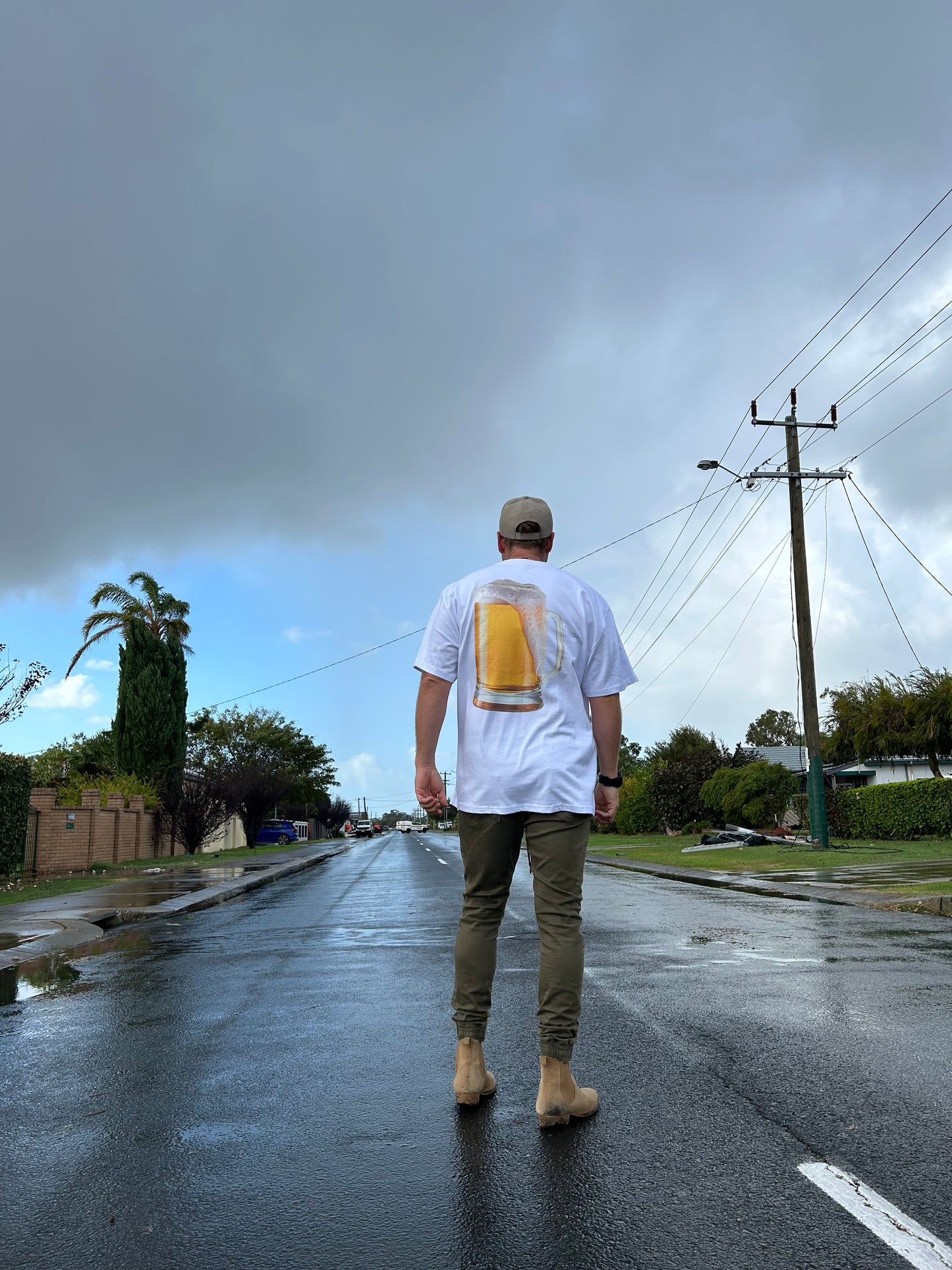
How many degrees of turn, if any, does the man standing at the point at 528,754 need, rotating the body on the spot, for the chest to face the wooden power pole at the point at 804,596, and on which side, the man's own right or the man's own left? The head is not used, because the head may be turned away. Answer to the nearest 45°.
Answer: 0° — they already face it

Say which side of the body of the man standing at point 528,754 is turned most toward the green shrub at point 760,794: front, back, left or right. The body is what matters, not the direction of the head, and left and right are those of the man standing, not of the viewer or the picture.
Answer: front

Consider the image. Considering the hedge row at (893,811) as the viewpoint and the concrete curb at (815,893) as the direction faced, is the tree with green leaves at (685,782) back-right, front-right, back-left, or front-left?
back-right

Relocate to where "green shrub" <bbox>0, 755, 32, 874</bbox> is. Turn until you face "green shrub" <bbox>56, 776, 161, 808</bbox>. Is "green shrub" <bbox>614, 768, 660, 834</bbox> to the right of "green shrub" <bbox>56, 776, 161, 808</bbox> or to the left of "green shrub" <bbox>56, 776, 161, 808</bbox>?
right

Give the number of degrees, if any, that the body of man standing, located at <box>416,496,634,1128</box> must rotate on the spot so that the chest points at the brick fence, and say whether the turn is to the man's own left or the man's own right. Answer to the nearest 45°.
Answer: approximately 45° to the man's own left

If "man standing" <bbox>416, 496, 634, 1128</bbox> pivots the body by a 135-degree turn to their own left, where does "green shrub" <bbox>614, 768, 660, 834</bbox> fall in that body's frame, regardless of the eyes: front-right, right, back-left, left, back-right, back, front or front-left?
back-right

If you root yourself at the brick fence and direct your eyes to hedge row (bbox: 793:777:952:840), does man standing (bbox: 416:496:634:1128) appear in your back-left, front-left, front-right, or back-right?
front-right

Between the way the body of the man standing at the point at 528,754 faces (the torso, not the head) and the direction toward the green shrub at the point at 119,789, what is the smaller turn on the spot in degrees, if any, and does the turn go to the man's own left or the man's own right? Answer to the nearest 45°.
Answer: approximately 45° to the man's own left

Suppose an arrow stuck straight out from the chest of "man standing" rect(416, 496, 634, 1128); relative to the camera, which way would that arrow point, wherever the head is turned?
away from the camera

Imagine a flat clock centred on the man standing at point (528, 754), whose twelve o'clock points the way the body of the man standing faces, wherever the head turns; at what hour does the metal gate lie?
The metal gate is roughly at 11 o'clock from the man standing.

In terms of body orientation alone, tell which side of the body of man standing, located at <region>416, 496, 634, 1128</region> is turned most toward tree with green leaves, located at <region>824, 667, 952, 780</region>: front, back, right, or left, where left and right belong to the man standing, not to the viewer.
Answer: front

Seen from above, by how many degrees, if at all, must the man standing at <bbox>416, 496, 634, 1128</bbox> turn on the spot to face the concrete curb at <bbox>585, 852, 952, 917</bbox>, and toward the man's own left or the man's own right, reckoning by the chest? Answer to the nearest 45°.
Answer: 0° — they already face it

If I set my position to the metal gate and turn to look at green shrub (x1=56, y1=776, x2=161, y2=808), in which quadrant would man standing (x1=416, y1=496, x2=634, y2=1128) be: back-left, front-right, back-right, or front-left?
back-right
